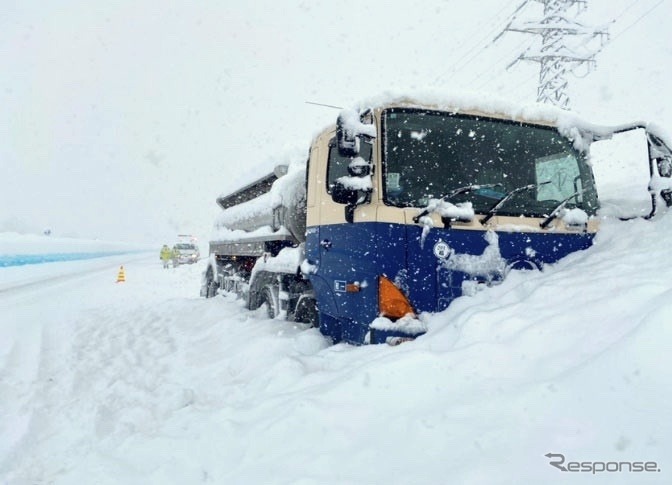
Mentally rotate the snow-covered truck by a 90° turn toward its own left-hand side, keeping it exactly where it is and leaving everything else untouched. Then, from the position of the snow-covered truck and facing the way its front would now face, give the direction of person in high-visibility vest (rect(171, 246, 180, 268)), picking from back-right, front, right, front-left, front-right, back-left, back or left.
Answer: left

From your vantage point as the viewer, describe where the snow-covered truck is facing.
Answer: facing the viewer and to the right of the viewer

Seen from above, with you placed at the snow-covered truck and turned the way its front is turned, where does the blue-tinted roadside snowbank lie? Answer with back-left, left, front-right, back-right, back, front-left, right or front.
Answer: back
